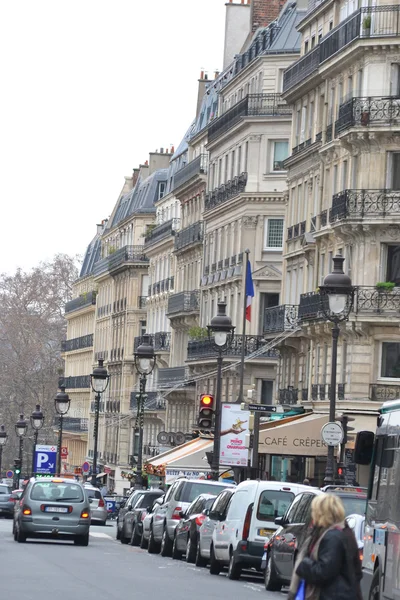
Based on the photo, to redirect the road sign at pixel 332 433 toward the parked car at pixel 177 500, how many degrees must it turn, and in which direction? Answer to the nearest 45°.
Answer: approximately 135° to its right

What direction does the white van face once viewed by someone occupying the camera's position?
facing away from the viewer and to the left of the viewer

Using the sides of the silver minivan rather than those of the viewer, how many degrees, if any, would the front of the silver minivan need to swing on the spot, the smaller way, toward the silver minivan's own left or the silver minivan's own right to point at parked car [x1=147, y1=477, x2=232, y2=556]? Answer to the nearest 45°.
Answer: approximately 90° to the silver minivan's own right

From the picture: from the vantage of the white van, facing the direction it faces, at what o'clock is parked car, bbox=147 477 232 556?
The parked car is roughly at 1 o'clock from the white van.

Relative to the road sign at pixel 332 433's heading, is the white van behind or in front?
in front

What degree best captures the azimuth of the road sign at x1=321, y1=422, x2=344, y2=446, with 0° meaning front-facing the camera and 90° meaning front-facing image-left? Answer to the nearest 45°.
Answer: approximately 0°

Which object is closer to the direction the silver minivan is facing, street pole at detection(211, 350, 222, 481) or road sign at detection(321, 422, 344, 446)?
the street pole

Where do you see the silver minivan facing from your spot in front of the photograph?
facing away from the viewer

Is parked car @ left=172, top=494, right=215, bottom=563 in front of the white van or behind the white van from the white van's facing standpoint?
in front

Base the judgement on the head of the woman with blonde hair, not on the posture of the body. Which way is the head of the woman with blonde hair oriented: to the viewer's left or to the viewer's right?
to the viewer's left
